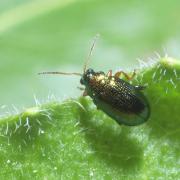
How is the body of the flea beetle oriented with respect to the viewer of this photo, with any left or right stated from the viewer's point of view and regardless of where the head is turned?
facing away from the viewer and to the left of the viewer
